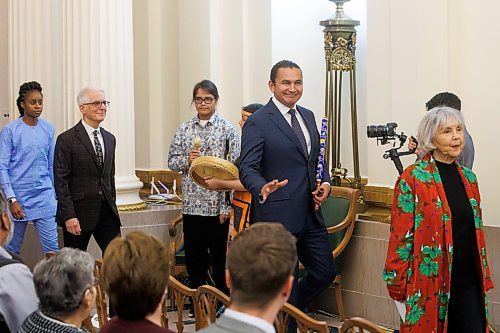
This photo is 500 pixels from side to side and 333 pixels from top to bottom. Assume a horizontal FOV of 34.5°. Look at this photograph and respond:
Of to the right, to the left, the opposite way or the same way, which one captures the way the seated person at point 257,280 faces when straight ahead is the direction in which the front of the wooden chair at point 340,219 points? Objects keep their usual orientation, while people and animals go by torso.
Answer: the opposite way

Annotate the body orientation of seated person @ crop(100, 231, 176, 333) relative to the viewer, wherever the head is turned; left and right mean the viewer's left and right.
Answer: facing away from the viewer and to the right of the viewer

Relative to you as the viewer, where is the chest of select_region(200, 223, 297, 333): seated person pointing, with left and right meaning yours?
facing away from the viewer and to the right of the viewer

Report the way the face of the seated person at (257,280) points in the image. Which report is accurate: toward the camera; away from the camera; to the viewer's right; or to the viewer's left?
away from the camera

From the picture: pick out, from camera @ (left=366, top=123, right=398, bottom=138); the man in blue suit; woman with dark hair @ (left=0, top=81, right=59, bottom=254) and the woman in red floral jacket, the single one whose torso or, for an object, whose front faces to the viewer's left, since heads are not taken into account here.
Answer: the camera

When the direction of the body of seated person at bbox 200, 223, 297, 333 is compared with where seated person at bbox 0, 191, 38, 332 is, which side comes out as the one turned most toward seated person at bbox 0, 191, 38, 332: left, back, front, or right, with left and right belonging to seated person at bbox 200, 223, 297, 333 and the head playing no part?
left

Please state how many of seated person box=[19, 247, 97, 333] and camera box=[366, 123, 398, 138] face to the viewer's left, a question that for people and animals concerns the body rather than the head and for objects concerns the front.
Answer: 1
